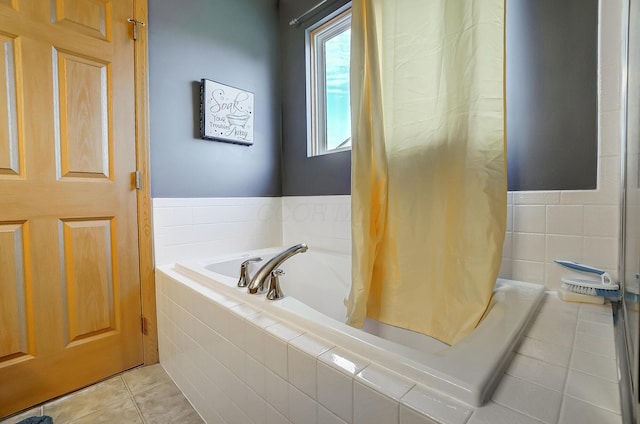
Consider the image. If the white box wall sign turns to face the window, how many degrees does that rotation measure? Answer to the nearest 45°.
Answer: approximately 45° to its left

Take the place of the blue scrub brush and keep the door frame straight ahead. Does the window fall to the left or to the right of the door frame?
right

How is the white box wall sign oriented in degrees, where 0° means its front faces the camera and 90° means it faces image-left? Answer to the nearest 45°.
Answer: approximately 315°

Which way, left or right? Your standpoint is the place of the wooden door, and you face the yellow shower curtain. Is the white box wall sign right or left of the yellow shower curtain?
left

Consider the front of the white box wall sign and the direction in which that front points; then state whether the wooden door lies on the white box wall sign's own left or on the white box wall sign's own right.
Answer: on the white box wall sign's own right

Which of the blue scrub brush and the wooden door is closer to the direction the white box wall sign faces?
the blue scrub brush

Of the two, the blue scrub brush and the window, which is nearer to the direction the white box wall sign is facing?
the blue scrub brush
